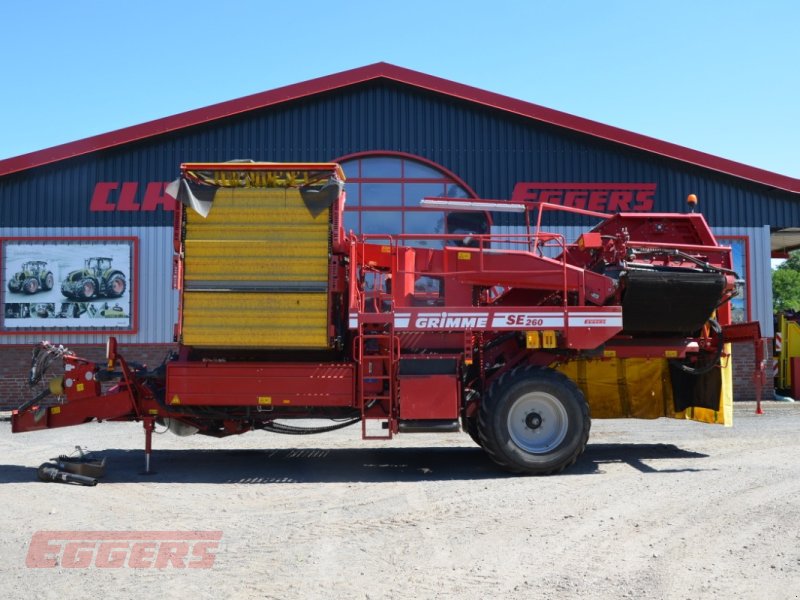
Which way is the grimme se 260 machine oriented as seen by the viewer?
to the viewer's left
